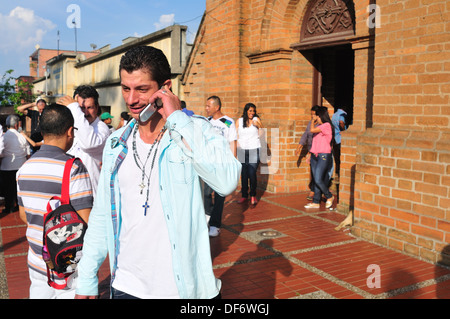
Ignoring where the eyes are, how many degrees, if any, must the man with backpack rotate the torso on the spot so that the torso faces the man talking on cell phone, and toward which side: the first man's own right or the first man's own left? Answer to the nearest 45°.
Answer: approximately 90° to the first man's own right

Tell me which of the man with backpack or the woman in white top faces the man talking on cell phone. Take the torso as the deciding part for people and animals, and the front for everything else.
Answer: the woman in white top

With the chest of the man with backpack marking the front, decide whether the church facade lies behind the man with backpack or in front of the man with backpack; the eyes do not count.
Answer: in front

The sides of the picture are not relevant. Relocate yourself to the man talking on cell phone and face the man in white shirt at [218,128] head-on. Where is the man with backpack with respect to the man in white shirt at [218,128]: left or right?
left

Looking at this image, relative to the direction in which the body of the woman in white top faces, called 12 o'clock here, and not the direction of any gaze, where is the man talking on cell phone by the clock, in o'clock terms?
The man talking on cell phone is roughly at 12 o'clock from the woman in white top.

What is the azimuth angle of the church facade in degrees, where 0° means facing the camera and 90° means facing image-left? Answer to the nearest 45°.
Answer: approximately 45°

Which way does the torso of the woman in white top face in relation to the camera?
toward the camera

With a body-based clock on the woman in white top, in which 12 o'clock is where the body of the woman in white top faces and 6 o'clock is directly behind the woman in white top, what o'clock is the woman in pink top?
The woman in pink top is roughly at 10 o'clock from the woman in white top.

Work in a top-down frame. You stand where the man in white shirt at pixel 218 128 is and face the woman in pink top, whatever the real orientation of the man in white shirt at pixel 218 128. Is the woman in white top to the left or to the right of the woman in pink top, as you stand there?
left

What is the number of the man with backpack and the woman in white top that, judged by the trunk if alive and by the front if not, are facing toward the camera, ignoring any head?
1

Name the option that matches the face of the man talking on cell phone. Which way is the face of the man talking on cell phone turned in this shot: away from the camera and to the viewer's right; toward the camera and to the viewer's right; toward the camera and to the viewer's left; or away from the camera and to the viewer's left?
toward the camera and to the viewer's left

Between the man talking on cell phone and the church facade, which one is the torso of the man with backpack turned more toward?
the church facade

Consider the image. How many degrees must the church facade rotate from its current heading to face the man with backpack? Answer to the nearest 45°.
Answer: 0° — it already faces them

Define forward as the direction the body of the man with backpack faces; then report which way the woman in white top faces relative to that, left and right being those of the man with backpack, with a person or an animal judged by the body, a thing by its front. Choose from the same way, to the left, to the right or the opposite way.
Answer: the opposite way

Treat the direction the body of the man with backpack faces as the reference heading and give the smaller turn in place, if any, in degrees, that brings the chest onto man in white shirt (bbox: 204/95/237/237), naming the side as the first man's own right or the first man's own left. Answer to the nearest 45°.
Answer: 0° — they already face them

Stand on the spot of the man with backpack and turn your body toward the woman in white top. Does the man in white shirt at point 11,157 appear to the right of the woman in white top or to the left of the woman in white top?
left
